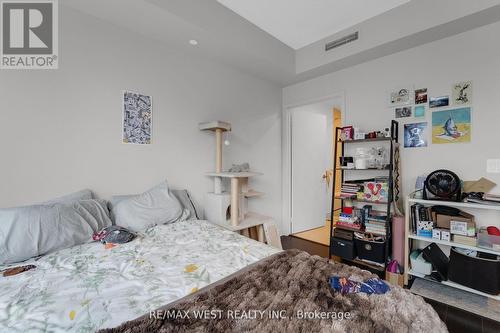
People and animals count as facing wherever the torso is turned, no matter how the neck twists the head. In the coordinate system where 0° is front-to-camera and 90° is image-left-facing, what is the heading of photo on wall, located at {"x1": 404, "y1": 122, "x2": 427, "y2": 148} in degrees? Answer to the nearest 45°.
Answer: approximately 0°

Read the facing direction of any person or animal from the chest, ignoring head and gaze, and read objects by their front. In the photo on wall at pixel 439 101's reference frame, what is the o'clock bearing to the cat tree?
The cat tree is roughly at 2 o'clock from the photo on wall.

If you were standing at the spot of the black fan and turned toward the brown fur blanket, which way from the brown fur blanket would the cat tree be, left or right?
right

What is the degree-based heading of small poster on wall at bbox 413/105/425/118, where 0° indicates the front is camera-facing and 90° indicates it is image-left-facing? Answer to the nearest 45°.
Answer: approximately 0°

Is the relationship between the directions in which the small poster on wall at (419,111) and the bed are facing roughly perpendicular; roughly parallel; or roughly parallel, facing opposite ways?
roughly perpendicular

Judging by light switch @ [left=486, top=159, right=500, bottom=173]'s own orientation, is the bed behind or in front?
in front

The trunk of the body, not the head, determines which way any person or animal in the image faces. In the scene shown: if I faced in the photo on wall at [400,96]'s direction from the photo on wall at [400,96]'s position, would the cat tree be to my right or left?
on my right

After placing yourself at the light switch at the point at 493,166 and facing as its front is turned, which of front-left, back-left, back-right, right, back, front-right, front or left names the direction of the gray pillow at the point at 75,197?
front-right
